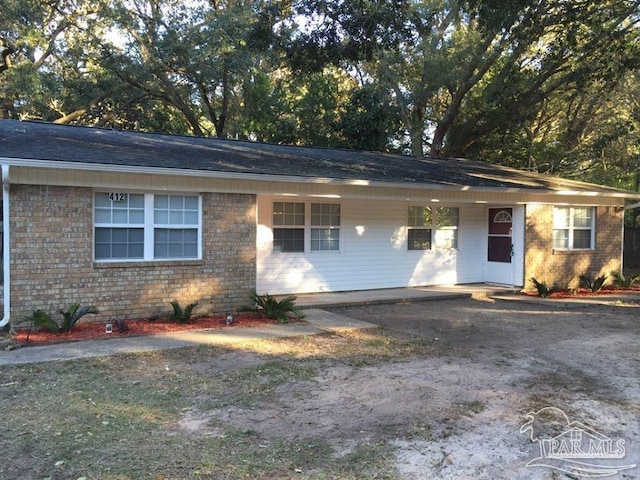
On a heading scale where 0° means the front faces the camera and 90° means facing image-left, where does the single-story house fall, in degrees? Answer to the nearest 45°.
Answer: approximately 315°

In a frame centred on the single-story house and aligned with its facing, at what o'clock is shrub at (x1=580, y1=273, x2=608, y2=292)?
The shrub is roughly at 10 o'clock from the single-story house.

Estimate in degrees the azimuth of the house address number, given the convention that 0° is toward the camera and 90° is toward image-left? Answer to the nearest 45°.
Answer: approximately 0°

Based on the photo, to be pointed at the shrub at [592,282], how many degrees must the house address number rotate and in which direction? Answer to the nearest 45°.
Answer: approximately 90° to its left

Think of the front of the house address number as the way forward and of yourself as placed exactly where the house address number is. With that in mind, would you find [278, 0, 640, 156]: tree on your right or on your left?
on your left

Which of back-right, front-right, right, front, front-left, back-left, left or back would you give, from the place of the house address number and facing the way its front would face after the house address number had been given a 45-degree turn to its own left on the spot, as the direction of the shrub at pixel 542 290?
front-left

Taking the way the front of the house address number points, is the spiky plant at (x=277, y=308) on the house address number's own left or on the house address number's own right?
on the house address number's own left
